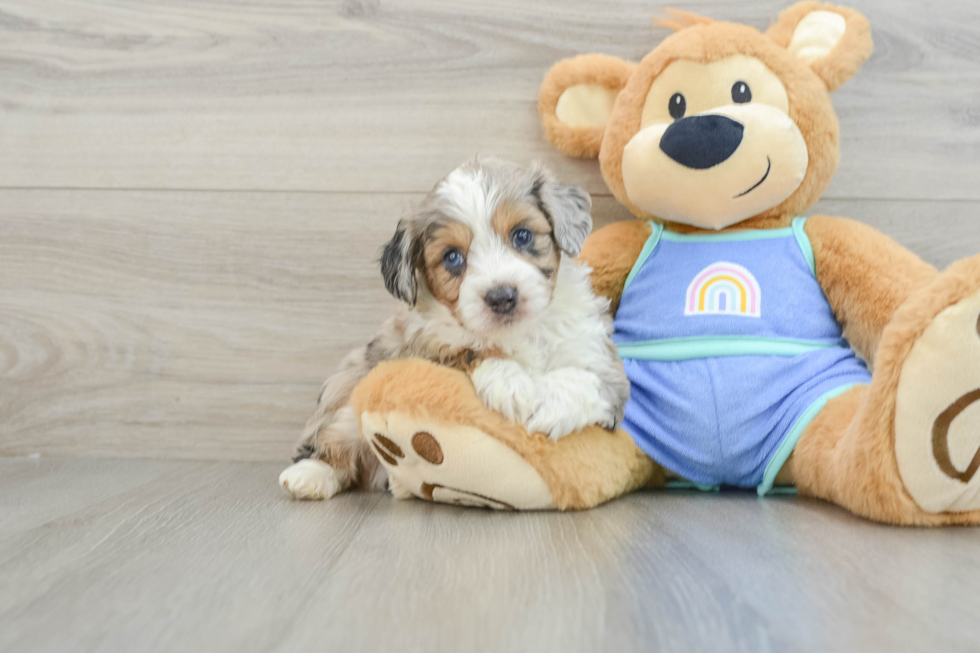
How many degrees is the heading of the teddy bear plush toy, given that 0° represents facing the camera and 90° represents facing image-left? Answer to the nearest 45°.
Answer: approximately 0°

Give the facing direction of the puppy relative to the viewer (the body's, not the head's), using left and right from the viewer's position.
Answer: facing the viewer and to the right of the viewer
